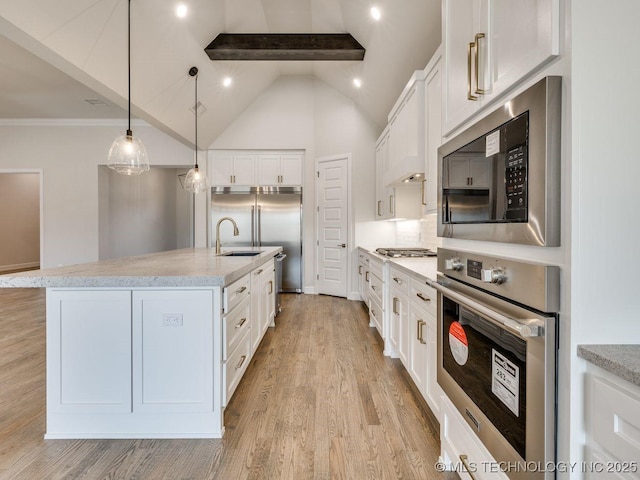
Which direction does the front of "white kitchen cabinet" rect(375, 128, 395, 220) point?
to the viewer's left

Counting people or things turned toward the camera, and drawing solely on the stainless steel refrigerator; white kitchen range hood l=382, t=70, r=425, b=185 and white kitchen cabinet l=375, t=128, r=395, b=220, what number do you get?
1

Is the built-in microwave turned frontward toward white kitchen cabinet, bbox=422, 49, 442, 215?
no

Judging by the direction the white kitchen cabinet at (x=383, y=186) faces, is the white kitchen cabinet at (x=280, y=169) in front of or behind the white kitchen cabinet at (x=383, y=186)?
in front

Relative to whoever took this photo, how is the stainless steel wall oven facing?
facing the viewer and to the left of the viewer

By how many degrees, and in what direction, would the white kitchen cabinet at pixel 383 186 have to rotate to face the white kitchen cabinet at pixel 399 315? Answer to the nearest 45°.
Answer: approximately 90° to its left

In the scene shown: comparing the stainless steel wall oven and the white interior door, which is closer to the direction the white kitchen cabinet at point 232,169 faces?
the stainless steel wall oven

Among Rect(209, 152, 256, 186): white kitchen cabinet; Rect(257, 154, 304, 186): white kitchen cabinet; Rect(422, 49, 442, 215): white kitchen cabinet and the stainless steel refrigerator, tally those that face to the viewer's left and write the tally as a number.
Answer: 1

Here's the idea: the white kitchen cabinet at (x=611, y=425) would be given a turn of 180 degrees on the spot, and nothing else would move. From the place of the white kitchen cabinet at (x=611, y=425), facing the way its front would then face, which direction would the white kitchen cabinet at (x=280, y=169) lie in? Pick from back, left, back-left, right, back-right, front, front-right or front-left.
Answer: left

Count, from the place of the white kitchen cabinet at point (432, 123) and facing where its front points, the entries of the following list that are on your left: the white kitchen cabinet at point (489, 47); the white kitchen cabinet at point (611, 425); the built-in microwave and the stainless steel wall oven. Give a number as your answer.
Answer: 4

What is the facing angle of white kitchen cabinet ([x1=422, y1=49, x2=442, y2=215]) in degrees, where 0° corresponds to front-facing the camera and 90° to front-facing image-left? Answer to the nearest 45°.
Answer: approximately 90°

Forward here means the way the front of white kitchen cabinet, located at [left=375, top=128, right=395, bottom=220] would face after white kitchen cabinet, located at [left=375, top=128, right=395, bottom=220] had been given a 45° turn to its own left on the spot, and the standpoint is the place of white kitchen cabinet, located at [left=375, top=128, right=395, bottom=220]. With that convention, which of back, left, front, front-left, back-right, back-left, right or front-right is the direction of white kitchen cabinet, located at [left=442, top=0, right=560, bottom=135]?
front-left

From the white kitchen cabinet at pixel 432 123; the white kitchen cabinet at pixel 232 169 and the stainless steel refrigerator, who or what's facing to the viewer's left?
the white kitchen cabinet at pixel 432 123

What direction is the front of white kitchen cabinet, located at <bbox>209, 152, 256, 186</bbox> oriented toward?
toward the camera

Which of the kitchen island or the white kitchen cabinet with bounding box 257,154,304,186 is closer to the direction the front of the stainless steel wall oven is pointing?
the kitchen island

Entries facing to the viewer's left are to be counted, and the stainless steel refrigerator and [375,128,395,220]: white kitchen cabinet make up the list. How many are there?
1

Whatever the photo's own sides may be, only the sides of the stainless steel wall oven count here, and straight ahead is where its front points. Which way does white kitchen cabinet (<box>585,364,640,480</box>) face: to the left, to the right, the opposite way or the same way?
the same way

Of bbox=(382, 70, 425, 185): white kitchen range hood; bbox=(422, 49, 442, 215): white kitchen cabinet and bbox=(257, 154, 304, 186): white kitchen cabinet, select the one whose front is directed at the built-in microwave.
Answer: bbox=(257, 154, 304, 186): white kitchen cabinet

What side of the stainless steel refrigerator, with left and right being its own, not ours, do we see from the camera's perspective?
front

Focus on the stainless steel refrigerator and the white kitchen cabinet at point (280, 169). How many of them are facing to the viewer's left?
0
